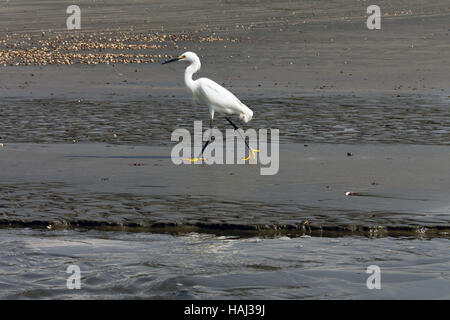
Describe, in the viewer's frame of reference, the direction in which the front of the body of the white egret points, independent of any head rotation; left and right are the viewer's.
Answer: facing to the left of the viewer
